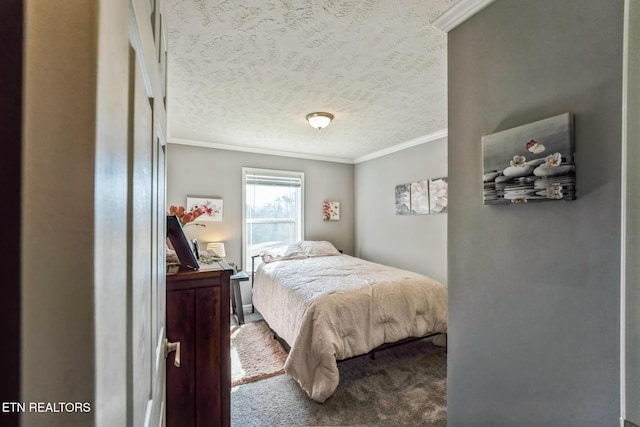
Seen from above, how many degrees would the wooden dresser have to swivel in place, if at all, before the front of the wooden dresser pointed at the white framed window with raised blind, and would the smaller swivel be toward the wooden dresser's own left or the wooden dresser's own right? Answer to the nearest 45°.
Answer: approximately 90° to the wooden dresser's own left

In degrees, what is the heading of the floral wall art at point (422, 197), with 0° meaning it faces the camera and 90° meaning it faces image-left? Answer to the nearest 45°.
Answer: approximately 45°

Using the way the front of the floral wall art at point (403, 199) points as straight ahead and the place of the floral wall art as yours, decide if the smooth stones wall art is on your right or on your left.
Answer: on your left

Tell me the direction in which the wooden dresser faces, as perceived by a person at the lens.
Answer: facing to the right of the viewer

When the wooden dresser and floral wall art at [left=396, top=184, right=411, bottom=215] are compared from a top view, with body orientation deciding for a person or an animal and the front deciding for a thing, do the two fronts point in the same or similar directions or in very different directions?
very different directions

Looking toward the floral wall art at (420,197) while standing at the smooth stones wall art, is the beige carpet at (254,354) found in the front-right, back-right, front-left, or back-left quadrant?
front-left

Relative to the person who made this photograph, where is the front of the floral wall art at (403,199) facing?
facing the viewer and to the left of the viewer

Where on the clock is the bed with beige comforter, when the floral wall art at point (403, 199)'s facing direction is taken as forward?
The bed with beige comforter is roughly at 11 o'clock from the floral wall art.

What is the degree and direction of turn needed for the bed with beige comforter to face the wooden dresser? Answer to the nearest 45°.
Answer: approximately 90° to its right

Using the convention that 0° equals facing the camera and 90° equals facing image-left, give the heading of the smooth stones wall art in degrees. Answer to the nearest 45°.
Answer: approximately 45°

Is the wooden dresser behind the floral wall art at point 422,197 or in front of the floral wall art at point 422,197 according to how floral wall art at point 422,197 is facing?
in front

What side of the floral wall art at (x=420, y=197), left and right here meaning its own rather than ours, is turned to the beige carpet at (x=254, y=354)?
front

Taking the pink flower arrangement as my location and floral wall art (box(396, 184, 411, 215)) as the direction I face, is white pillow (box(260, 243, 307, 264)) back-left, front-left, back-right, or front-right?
front-left

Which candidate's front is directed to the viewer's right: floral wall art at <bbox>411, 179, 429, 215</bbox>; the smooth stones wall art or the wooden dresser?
the wooden dresser

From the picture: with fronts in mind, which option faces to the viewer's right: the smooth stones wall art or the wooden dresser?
the wooden dresser

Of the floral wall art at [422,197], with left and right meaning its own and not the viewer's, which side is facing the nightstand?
front

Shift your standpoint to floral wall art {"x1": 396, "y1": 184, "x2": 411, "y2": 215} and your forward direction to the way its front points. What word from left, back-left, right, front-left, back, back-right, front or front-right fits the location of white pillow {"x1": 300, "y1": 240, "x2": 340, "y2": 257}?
front-right
